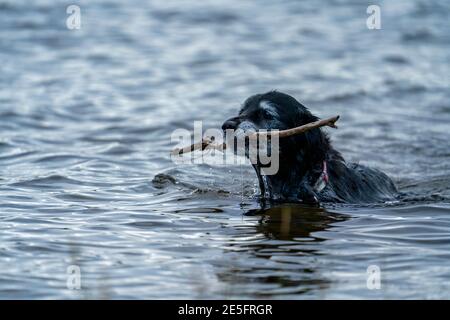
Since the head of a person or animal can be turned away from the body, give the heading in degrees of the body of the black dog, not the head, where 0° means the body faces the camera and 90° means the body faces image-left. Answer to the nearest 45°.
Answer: approximately 90°
